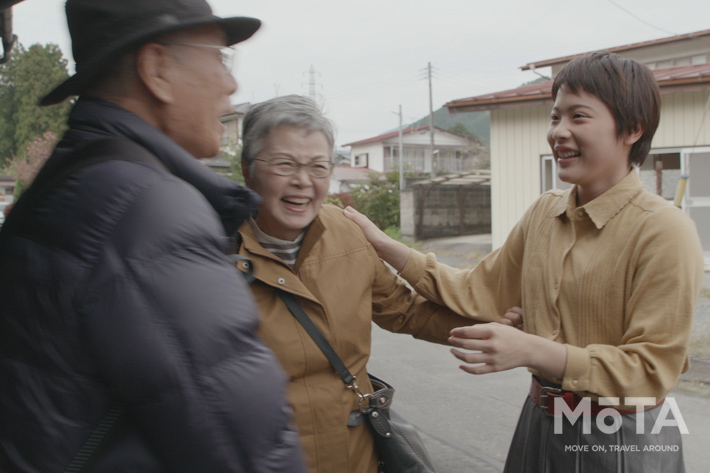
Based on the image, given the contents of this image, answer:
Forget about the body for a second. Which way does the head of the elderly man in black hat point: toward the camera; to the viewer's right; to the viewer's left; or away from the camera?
to the viewer's right

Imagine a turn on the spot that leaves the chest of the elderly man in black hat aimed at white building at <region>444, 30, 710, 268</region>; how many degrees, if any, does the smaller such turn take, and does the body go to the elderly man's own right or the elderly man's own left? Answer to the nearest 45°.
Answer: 0° — they already face it

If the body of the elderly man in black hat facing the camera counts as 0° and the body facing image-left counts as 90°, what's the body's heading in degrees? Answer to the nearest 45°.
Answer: approximately 225°

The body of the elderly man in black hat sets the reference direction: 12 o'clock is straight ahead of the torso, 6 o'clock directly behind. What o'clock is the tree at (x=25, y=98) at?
The tree is roughly at 10 o'clock from the elderly man in black hat.

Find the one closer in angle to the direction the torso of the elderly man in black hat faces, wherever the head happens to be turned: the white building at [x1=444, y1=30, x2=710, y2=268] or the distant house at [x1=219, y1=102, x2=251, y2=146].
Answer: the white building

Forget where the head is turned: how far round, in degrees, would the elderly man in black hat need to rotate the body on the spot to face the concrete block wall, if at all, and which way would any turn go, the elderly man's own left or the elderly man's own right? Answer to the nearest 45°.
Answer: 0° — they already face it

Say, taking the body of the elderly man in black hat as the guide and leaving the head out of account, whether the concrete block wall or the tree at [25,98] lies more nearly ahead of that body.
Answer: the concrete block wall
